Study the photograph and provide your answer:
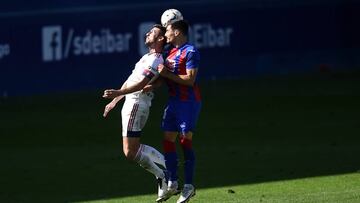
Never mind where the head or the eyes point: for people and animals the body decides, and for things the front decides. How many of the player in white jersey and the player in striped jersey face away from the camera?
0

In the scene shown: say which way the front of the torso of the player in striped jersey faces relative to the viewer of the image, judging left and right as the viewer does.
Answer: facing the viewer and to the left of the viewer

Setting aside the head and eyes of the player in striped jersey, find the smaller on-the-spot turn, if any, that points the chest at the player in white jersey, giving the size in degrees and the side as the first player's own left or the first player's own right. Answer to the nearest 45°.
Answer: approximately 45° to the first player's own right

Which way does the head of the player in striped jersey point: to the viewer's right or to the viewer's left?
to the viewer's left

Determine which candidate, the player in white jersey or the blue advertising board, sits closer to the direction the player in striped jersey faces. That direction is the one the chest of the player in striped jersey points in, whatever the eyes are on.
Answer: the player in white jersey
